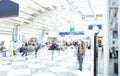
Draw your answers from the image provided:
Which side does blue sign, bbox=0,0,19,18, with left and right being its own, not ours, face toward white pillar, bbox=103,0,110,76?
left

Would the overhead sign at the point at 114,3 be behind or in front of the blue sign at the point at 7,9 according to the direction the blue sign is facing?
in front

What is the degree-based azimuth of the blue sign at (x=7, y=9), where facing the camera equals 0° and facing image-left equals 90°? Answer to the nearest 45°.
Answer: approximately 315°
